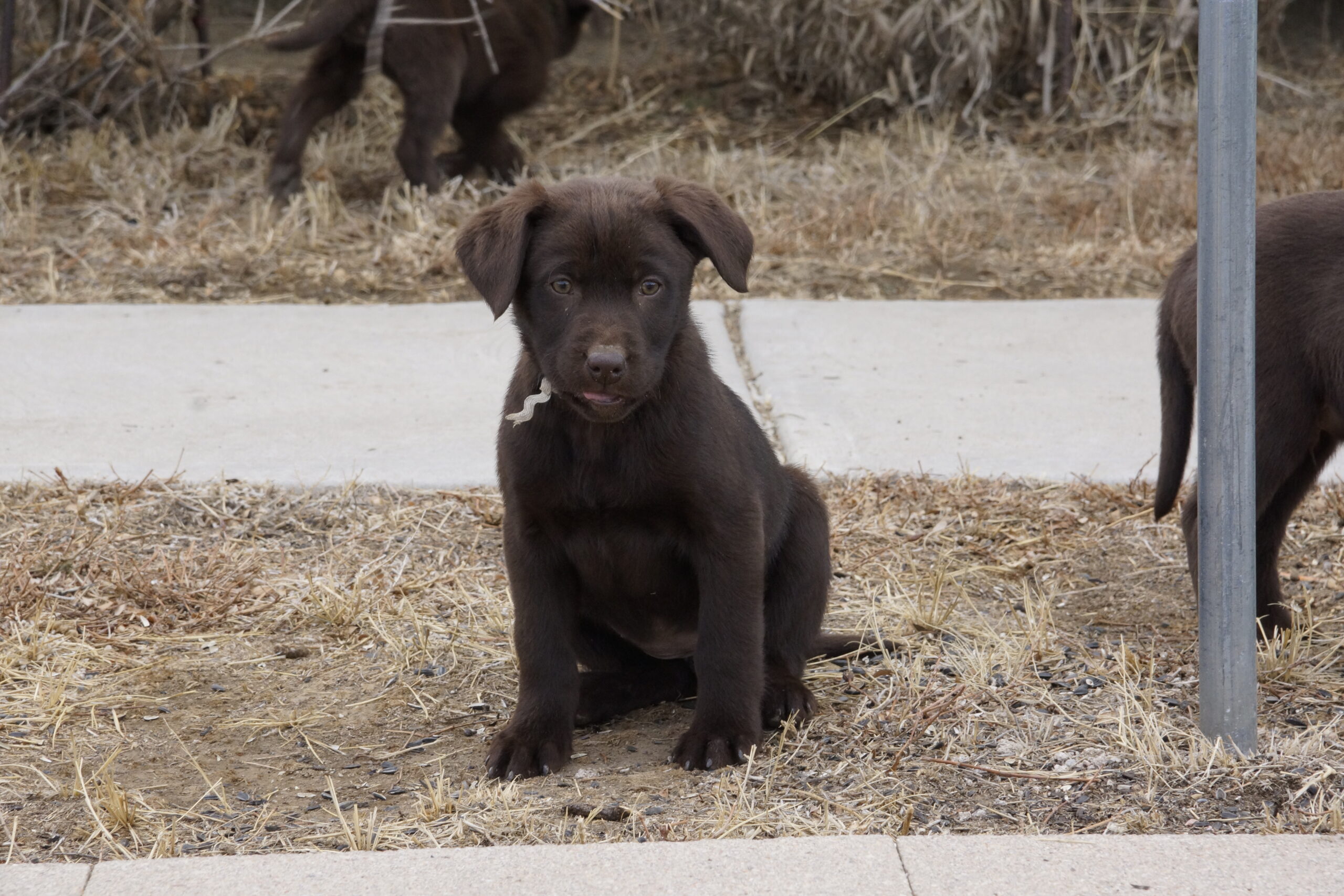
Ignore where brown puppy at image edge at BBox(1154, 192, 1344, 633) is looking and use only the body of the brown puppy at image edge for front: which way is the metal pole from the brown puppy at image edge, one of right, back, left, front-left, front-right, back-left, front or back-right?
right

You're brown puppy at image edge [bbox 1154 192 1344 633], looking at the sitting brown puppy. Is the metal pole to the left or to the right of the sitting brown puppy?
left

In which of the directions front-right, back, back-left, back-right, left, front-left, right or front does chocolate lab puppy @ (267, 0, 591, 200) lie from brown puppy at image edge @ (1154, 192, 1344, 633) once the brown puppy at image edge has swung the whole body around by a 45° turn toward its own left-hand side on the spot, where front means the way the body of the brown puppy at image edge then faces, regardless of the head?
left

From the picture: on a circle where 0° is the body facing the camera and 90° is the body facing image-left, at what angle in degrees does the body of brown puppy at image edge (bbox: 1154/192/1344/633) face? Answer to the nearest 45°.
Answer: approximately 270°

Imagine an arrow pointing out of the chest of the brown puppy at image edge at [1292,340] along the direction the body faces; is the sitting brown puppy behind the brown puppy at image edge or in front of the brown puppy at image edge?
behind

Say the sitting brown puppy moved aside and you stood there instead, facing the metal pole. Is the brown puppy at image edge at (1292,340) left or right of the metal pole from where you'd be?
left
